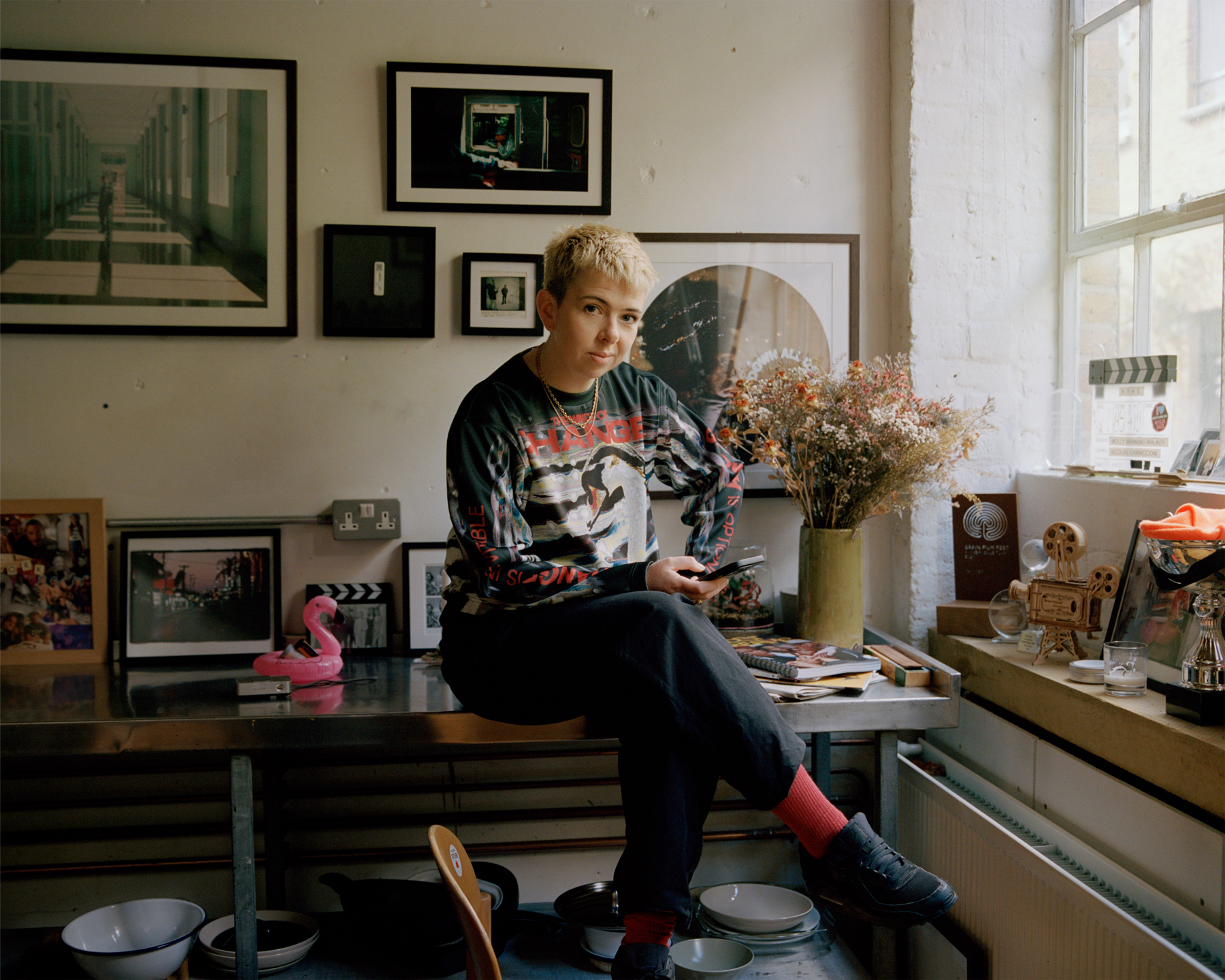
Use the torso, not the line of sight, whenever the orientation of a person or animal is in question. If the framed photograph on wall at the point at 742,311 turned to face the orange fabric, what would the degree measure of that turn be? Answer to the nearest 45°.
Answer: approximately 45° to its left

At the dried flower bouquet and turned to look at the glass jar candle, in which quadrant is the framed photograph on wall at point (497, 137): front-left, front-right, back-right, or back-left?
back-right
